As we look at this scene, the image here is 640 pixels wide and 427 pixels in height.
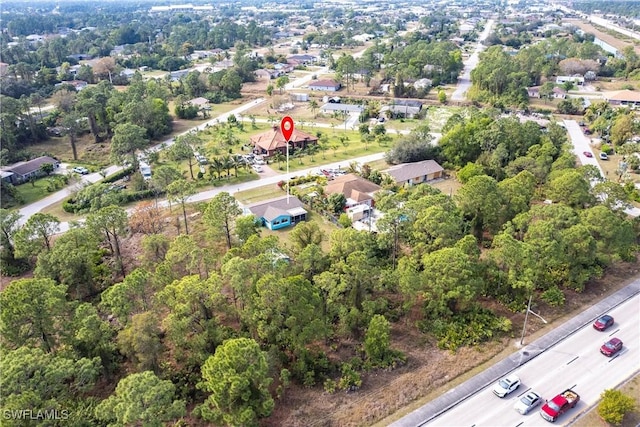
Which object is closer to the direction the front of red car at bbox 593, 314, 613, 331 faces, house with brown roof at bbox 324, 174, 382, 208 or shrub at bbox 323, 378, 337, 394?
the shrub

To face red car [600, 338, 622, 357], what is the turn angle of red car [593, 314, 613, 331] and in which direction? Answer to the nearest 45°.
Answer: approximately 45° to its left

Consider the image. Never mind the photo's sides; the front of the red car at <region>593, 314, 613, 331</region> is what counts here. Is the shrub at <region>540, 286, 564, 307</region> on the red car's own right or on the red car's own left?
on the red car's own right

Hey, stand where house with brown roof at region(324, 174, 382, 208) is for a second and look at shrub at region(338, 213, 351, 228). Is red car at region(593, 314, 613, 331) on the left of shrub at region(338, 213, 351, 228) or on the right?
left

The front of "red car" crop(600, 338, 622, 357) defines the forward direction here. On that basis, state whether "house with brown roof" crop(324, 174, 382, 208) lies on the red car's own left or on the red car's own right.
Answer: on the red car's own right

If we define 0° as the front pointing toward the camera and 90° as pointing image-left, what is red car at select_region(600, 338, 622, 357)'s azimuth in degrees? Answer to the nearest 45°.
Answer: approximately 45°

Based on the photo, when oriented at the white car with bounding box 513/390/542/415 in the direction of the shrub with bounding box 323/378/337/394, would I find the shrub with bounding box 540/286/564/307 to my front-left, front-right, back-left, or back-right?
back-right

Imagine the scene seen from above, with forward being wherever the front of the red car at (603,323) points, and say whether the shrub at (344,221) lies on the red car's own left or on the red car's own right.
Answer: on the red car's own right
